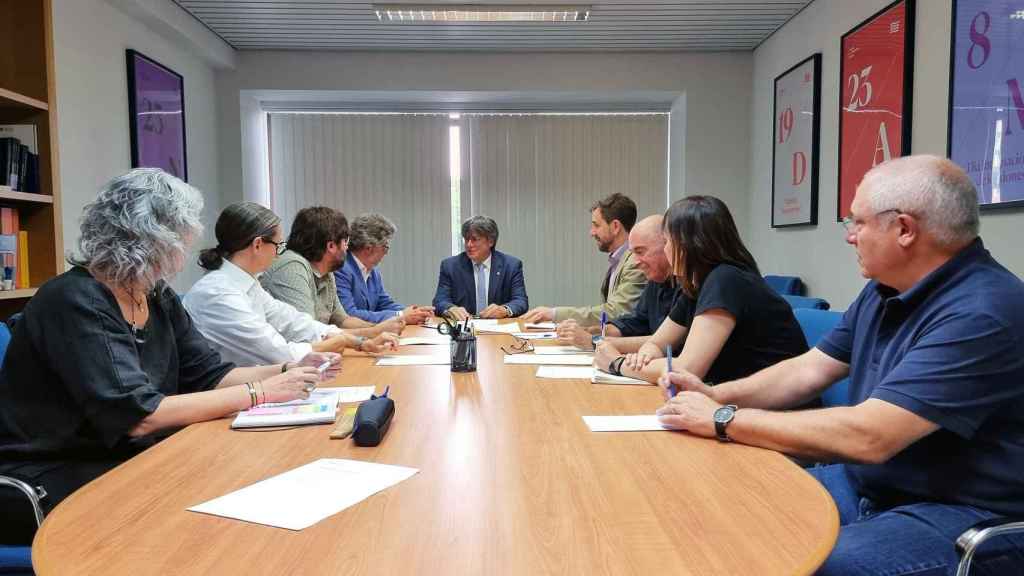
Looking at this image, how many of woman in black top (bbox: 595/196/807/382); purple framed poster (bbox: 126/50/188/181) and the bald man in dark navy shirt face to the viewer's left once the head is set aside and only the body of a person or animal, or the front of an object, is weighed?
2

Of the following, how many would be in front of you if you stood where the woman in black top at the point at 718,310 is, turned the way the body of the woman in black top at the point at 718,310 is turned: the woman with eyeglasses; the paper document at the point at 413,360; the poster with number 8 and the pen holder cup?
3

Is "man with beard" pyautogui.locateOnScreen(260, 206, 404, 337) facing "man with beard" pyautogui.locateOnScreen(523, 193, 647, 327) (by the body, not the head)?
yes

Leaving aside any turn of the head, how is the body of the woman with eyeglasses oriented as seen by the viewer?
to the viewer's right

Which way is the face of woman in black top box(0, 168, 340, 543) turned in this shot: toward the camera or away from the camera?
away from the camera

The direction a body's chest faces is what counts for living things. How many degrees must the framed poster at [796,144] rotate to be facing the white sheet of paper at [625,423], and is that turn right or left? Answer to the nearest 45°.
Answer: approximately 45° to its left

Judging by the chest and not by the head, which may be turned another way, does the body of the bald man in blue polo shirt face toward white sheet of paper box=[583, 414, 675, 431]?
yes

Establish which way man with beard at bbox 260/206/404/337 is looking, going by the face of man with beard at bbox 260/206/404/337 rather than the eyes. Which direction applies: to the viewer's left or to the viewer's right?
to the viewer's right

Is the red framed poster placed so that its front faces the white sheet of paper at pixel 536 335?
yes

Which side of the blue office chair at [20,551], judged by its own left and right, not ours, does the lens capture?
right

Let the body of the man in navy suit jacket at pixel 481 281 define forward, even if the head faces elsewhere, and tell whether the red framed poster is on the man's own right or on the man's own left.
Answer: on the man's own left

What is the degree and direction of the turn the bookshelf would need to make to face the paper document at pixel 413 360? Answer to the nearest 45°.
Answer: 0° — it already faces it

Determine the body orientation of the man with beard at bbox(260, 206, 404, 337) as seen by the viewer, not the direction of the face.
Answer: to the viewer's right

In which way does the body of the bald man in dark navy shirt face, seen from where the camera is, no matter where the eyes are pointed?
to the viewer's left

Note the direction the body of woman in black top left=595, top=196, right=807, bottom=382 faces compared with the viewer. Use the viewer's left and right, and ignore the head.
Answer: facing to the left of the viewer

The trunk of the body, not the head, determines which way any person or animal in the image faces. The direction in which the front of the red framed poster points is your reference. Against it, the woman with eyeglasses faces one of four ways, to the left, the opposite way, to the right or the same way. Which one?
the opposite way
